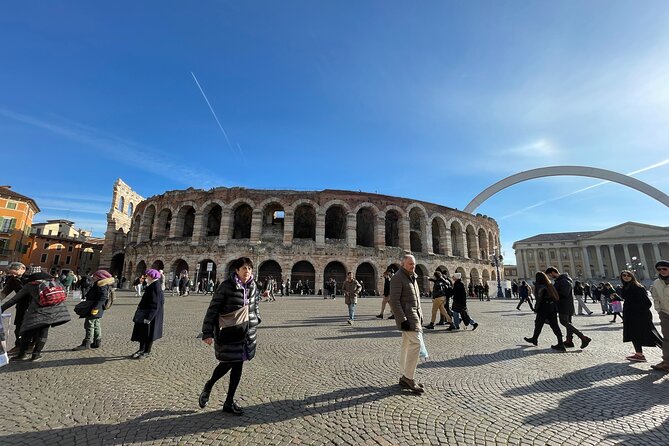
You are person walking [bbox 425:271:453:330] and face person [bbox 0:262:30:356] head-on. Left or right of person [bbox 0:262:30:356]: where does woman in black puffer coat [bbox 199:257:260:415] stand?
left

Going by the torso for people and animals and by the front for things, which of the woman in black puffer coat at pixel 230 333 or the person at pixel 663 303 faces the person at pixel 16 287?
the person at pixel 663 303

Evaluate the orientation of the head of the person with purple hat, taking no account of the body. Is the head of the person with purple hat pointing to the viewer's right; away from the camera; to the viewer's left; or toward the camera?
to the viewer's left

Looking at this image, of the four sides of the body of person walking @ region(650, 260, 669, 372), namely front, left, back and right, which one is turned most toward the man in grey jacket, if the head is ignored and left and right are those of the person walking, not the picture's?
front

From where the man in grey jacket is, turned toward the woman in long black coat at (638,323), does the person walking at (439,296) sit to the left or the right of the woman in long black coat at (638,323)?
left

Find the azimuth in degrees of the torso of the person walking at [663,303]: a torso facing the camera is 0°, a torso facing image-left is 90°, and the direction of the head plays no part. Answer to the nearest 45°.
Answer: approximately 45°

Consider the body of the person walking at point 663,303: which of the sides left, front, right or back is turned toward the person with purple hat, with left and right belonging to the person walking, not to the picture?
front

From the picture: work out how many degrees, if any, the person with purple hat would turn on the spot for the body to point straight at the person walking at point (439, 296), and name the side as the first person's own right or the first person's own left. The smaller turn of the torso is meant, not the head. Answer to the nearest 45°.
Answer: approximately 180°

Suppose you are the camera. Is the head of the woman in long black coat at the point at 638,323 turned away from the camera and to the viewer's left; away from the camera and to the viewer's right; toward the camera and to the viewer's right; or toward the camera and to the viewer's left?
toward the camera and to the viewer's left

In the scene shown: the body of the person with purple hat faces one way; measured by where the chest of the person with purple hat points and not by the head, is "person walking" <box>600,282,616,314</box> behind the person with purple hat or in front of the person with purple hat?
behind

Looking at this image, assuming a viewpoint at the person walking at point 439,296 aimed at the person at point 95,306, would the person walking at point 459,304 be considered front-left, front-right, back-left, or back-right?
back-left

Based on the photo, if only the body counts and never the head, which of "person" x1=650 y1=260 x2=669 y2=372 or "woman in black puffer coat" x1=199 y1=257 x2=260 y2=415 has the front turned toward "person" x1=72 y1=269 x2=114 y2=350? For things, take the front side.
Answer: "person" x1=650 y1=260 x2=669 y2=372

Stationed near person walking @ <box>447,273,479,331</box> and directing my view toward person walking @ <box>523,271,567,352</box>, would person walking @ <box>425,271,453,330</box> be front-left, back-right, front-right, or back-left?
back-right
